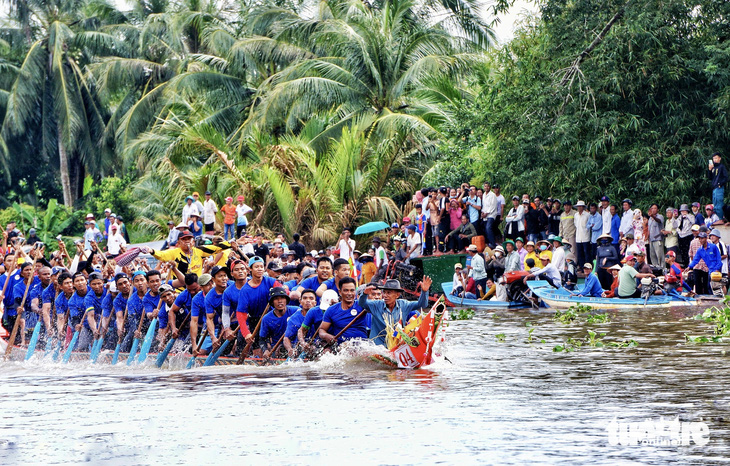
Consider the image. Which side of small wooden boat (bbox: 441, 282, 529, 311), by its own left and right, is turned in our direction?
left

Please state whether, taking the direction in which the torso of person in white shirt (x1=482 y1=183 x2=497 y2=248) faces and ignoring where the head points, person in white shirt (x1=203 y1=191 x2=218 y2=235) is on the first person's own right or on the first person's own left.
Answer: on the first person's own right

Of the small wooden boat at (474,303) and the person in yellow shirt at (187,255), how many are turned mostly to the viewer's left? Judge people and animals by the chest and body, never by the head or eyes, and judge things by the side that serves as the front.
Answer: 1

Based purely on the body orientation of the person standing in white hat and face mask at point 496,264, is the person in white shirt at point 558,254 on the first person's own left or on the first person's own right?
on the first person's own left

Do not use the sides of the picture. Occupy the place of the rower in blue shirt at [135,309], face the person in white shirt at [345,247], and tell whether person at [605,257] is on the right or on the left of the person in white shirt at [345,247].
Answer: right

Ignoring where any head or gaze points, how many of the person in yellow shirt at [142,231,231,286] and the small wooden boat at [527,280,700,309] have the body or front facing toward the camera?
1

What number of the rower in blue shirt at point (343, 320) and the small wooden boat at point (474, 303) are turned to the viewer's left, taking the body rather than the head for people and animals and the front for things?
1

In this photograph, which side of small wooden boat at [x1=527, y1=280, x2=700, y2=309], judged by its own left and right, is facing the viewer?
left

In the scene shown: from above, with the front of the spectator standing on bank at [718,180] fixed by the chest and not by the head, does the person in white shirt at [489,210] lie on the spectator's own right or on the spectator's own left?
on the spectator's own right

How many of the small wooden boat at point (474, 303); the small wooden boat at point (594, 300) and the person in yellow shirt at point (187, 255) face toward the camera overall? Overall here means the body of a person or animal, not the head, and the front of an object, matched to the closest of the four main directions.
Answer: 1

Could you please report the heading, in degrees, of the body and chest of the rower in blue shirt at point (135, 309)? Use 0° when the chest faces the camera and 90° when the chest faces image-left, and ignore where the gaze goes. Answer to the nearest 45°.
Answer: approximately 315°

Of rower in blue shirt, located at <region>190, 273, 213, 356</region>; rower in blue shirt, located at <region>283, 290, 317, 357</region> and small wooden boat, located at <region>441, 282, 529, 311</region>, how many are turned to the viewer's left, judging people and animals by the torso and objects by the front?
1

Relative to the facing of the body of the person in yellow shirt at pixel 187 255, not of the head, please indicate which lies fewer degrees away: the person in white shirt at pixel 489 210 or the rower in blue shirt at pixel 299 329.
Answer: the rower in blue shirt
